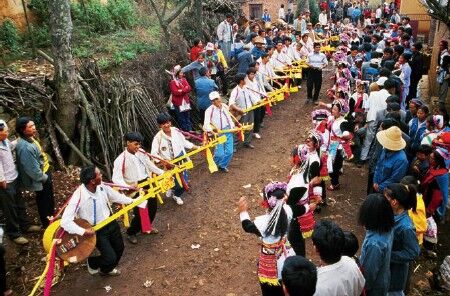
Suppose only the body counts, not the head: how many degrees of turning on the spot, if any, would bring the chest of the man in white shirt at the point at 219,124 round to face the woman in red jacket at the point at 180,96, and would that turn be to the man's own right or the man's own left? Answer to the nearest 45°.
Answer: approximately 180°

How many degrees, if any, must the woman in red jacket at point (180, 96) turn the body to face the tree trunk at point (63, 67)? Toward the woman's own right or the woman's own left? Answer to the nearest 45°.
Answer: approximately 90° to the woman's own right

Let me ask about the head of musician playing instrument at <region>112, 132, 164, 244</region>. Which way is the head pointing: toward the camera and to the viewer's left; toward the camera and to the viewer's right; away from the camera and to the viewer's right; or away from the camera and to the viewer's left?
toward the camera and to the viewer's right

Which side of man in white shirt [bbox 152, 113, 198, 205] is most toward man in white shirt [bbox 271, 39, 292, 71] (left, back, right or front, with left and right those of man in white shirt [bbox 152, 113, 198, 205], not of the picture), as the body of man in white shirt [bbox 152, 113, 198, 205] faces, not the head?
left

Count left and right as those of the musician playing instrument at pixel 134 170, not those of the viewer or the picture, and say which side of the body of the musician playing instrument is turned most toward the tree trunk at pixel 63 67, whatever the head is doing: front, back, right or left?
back

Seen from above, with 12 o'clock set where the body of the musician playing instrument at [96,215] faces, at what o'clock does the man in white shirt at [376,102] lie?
The man in white shirt is roughly at 10 o'clock from the musician playing instrument.

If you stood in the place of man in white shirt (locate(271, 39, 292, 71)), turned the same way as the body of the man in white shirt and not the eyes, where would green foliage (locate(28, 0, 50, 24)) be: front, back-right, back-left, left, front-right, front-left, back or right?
back-right

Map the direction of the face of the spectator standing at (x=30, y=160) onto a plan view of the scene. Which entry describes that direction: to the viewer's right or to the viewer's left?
to the viewer's right

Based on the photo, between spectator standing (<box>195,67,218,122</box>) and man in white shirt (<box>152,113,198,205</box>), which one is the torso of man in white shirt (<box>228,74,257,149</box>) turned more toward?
the man in white shirt
